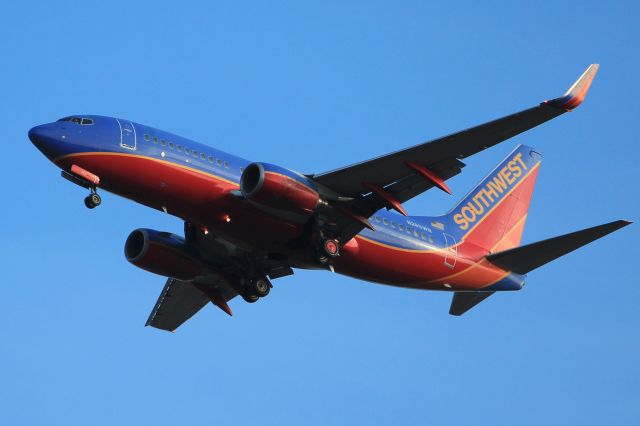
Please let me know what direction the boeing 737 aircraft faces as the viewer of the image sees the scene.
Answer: facing the viewer and to the left of the viewer
